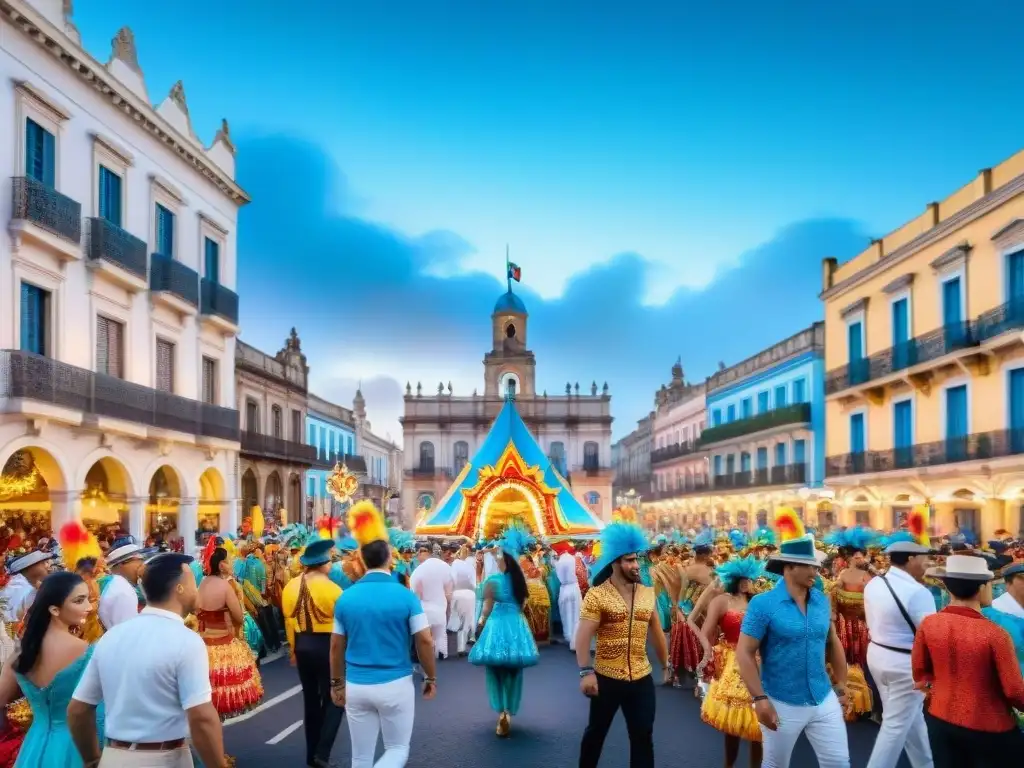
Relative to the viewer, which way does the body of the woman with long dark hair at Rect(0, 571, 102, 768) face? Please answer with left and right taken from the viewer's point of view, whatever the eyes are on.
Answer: facing away from the viewer and to the right of the viewer

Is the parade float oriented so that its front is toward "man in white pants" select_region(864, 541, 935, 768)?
yes

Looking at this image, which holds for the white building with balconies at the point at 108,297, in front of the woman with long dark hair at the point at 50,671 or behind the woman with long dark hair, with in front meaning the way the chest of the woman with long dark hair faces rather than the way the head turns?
in front

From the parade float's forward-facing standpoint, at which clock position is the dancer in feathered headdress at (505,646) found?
The dancer in feathered headdress is roughly at 12 o'clock from the parade float.

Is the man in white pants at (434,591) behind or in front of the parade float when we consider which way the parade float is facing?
in front

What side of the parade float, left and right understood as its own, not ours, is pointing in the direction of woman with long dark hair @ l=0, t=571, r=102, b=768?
front

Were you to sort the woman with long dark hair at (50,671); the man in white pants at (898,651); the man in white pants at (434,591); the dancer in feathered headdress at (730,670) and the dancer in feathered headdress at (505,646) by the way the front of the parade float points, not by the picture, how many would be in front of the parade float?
5

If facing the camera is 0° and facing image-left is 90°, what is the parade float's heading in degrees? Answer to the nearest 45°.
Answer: approximately 0°

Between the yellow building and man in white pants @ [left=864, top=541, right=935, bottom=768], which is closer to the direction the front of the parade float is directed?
the man in white pants
